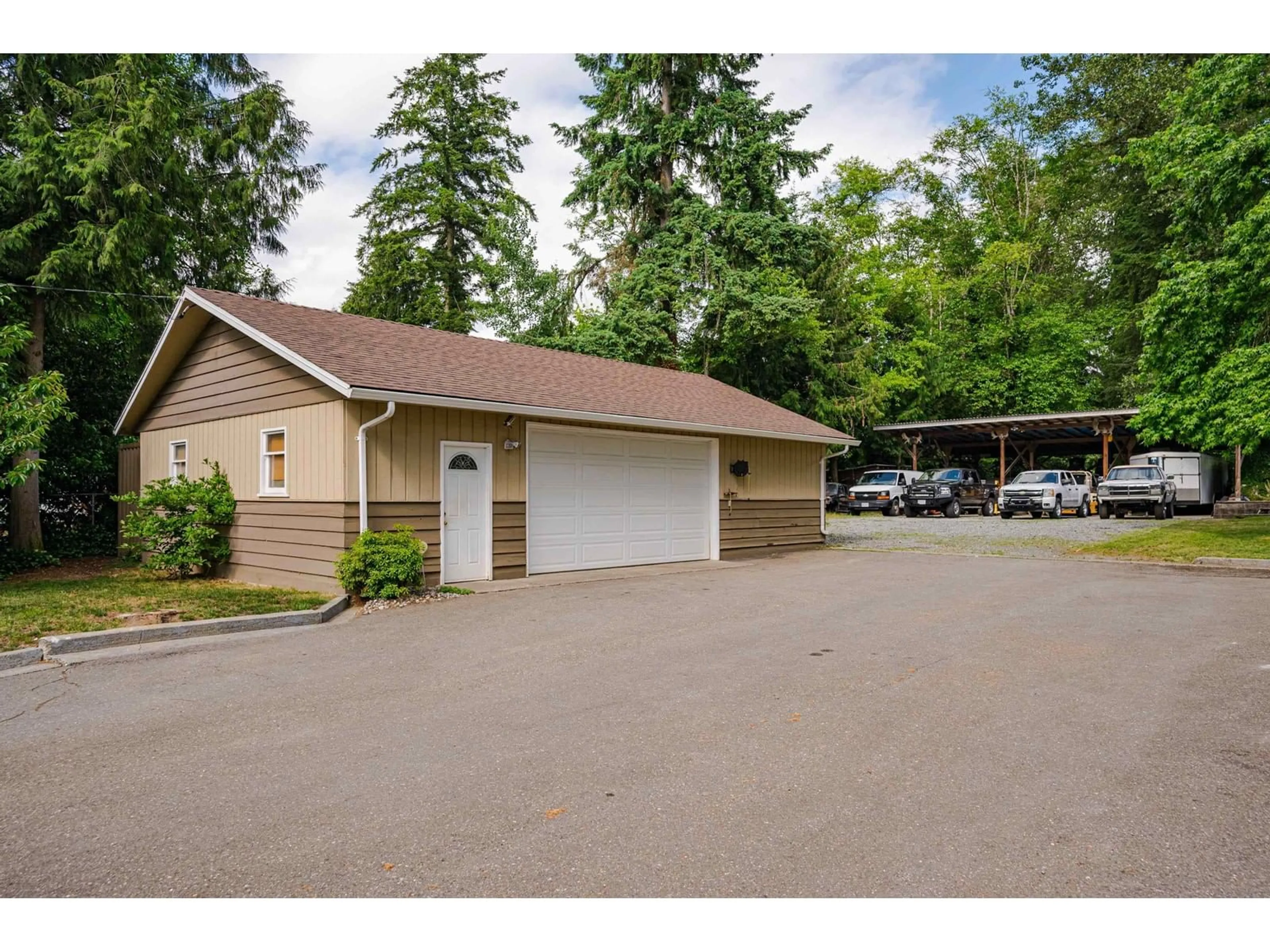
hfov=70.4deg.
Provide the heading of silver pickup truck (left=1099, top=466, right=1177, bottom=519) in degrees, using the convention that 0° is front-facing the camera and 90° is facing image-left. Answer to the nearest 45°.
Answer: approximately 0°

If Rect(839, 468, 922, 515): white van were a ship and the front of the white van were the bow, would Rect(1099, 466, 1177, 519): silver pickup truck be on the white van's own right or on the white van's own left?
on the white van's own left

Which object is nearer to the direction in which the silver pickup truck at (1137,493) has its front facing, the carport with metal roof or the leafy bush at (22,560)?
the leafy bush

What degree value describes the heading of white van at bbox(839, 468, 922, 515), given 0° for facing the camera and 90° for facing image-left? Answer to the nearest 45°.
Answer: approximately 45°

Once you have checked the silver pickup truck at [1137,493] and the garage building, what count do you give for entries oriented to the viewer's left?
0

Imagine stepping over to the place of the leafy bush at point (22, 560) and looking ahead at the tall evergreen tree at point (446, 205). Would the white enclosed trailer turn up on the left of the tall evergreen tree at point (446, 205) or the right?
right
